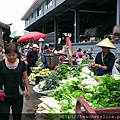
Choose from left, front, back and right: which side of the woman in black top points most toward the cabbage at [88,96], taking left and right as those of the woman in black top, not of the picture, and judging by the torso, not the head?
left

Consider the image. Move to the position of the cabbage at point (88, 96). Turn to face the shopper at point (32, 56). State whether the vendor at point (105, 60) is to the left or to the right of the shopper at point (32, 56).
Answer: right

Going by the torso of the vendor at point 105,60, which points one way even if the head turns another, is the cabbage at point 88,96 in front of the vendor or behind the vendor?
in front

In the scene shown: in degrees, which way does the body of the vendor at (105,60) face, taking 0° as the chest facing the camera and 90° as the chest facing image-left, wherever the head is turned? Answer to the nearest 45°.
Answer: approximately 45°

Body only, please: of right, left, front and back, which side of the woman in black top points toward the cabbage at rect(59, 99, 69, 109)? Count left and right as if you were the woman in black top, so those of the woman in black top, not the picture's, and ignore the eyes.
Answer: left

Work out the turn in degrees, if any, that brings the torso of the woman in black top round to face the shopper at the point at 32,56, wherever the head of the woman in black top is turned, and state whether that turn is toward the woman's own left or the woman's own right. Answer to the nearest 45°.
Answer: approximately 180°

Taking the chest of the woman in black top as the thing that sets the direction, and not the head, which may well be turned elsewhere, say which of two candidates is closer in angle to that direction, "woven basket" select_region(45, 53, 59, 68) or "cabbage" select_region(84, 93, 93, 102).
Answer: the cabbage

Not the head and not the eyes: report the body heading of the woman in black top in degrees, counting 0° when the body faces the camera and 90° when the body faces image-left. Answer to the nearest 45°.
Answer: approximately 0°

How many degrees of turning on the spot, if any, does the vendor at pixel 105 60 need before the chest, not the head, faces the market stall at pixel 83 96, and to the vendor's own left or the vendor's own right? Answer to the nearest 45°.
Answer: approximately 45° to the vendor's own left

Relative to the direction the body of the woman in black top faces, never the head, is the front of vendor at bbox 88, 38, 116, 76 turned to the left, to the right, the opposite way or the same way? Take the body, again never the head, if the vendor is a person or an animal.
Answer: to the right

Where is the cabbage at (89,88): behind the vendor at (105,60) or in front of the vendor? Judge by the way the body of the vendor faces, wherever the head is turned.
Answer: in front

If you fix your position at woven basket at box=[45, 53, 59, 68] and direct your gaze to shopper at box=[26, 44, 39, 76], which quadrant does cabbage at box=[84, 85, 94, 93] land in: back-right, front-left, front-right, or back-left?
back-left
